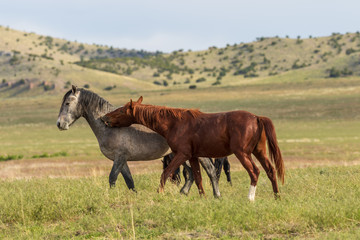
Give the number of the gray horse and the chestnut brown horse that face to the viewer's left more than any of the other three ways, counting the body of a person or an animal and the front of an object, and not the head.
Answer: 2

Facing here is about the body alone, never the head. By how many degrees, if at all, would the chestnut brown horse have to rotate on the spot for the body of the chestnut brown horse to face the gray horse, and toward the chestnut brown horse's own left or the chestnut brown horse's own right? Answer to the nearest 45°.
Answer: approximately 45° to the chestnut brown horse's own right

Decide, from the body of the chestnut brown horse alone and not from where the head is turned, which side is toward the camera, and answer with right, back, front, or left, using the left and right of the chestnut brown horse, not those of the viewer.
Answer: left

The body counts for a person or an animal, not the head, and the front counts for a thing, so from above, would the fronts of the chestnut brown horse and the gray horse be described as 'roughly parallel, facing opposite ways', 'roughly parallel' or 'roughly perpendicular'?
roughly parallel

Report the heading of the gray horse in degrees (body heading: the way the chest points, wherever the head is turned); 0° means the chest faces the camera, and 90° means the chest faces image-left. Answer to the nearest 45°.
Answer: approximately 90°

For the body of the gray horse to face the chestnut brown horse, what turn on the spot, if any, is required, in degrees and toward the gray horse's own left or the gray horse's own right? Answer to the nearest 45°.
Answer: approximately 135° to the gray horse's own left
